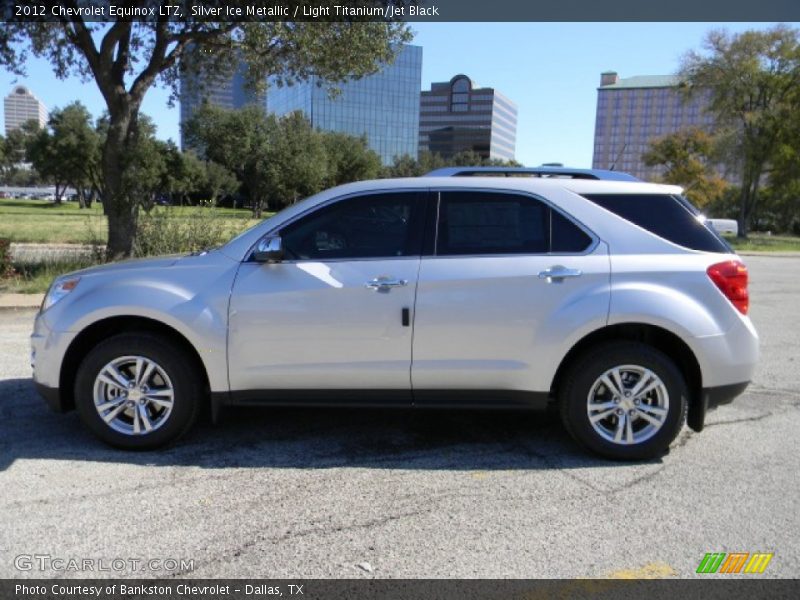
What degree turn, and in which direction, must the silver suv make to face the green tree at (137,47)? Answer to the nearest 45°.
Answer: approximately 45° to its right

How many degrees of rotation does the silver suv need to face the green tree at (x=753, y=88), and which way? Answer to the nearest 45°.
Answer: approximately 135° to its right

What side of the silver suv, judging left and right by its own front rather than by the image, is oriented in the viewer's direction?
left
